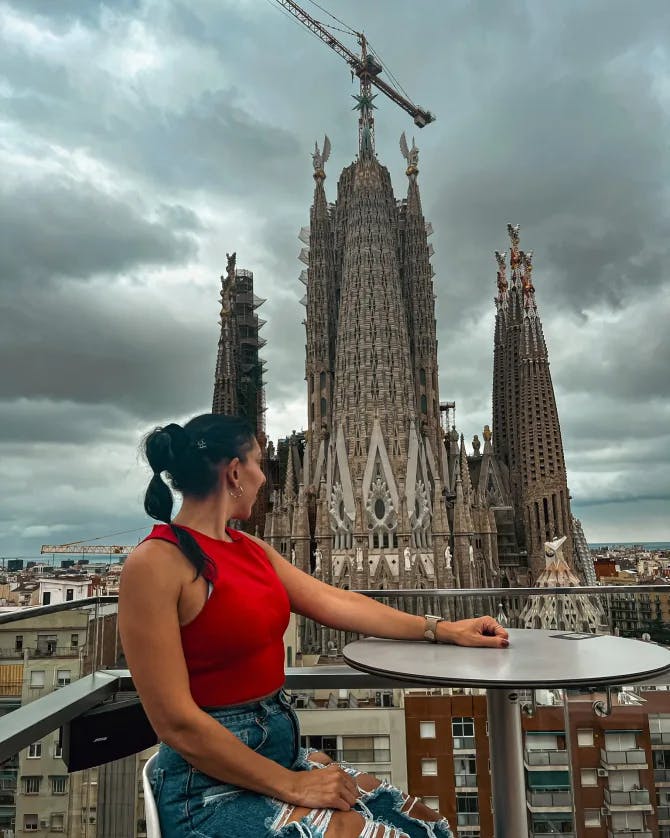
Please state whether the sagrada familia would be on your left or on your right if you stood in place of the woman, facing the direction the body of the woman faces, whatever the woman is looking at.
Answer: on your left

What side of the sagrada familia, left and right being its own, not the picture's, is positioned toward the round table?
back

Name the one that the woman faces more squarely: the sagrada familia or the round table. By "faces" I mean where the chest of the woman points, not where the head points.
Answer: the round table

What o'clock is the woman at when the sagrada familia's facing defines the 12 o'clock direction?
The woman is roughly at 6 o'clock from the sagrada familia.

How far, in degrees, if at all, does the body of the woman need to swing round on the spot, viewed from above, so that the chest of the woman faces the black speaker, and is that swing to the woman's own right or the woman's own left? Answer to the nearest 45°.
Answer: approximately 180°

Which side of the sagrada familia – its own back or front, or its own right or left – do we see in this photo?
back

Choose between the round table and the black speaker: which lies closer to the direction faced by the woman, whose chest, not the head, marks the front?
the round table
